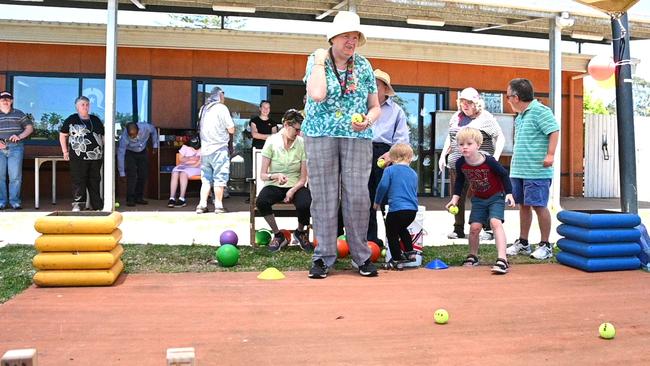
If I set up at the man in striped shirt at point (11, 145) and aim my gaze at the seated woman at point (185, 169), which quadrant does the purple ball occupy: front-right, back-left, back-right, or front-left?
front-right

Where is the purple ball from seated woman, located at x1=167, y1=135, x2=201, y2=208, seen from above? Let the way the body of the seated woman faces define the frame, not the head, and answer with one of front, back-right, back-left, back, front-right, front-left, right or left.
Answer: front-left

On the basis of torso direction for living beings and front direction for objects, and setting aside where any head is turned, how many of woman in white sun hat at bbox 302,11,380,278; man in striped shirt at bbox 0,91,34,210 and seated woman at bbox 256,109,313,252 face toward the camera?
3

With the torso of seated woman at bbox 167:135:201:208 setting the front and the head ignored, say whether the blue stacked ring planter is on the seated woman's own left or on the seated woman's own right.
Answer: on the seated woman's own left

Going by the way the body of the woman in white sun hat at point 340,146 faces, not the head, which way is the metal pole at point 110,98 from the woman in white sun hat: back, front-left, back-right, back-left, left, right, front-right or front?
back-right

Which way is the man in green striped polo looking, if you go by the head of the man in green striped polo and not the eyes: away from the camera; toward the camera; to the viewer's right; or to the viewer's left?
to the viewer's left

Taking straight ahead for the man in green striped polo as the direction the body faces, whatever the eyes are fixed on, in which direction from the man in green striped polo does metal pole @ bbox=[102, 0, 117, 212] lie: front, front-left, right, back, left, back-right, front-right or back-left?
front-right

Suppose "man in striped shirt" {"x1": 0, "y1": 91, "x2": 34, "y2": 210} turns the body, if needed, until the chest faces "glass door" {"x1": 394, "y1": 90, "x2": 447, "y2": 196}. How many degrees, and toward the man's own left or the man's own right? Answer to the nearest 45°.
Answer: approximately 90° to the man's own left

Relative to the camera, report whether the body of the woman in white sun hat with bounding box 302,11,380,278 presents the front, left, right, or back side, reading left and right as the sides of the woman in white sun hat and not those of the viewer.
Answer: front

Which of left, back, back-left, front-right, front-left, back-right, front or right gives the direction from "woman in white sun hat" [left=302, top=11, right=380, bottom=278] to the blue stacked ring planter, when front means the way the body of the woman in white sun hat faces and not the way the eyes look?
left

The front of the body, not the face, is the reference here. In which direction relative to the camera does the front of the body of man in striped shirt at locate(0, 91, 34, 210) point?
toward the camera

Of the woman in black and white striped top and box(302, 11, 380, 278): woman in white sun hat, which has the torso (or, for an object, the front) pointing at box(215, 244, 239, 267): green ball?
the woman in black and white striped top

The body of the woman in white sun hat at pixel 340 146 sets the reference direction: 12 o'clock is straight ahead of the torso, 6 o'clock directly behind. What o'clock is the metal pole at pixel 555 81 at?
The metal pole is roughly at 7 o'clock from the woman in white sun hat.

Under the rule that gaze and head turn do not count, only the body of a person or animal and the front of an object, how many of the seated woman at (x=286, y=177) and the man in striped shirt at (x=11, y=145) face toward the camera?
2

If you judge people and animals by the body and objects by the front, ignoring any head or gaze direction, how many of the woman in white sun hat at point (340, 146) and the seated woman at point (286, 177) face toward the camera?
2

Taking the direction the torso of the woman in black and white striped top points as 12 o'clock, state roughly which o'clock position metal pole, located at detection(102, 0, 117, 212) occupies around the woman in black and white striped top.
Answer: The metal pole is roughly at 2 o'clock from the woman in black and white striped top.

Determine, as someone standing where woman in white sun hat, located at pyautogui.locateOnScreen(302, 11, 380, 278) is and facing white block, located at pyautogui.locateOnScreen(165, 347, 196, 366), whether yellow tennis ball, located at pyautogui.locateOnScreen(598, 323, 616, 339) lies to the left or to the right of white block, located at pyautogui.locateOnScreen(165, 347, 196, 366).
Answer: left
